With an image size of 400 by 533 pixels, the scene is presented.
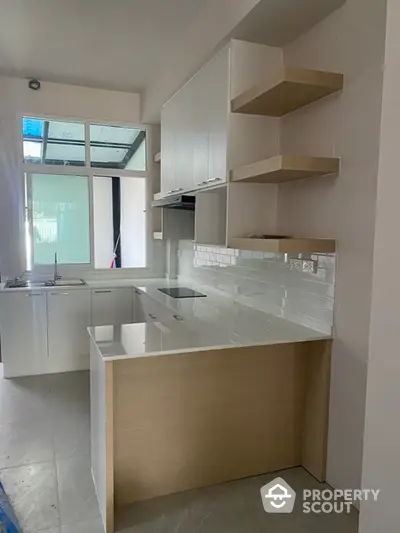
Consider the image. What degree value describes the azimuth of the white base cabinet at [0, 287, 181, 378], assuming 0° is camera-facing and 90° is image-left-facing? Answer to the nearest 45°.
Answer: approximately 0°

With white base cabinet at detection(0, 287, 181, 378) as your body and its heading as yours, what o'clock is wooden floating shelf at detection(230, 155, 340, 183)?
The wooden floating shelf is roughly at 11 o'clock from the white base cabinet.

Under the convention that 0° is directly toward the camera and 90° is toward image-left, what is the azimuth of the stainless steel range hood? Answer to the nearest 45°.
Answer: approximately 45°

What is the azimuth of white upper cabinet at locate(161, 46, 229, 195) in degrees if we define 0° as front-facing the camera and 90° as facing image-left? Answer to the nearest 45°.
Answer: approximately 45°
